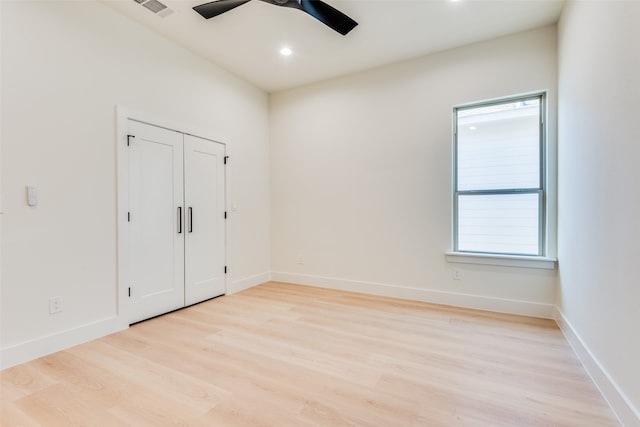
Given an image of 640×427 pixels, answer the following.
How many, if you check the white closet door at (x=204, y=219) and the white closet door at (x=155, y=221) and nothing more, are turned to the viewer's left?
0

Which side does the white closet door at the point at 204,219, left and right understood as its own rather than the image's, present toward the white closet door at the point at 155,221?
right

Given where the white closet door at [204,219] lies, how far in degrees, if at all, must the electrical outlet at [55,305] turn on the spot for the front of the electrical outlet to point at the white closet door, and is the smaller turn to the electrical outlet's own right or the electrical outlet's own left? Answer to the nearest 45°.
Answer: approximately 45° to the electrical outlet's own left

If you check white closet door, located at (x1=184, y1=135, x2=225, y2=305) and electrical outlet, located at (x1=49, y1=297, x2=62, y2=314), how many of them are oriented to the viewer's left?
0

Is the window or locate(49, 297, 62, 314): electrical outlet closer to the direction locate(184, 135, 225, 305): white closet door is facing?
the window

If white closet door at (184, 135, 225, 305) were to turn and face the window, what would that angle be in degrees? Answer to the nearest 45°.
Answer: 0° — it already faces it

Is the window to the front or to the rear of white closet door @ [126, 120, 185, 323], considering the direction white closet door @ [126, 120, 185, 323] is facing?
to the front

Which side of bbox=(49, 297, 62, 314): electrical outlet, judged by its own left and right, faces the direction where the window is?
front
